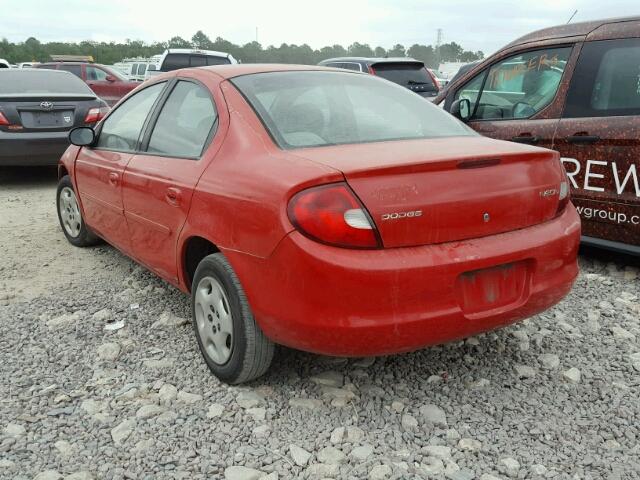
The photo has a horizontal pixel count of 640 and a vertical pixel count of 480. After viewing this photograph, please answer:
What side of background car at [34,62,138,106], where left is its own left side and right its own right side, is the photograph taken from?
right

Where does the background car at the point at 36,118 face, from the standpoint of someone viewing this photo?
facing away from the viewer

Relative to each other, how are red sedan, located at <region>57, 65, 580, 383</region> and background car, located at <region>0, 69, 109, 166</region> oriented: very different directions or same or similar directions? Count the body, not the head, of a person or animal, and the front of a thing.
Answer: same or similar directions

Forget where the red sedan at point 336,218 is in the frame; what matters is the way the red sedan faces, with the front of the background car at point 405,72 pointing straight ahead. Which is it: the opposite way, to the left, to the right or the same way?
the same way

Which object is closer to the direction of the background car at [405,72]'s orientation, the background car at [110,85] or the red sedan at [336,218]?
the background car

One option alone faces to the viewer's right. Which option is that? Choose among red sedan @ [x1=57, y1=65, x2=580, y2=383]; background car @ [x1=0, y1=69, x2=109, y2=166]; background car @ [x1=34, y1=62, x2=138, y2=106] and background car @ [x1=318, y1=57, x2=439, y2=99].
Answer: background car @ [x1=34, y1=62, x2=138, y2=106]

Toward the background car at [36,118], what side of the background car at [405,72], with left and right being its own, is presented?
left

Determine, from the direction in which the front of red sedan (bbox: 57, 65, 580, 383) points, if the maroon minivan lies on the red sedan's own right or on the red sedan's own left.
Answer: on the red sedan's own right

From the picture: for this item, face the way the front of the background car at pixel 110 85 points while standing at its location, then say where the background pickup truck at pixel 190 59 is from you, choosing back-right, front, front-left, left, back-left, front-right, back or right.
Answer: front-right

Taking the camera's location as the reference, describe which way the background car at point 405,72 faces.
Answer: facing away from the viewer and to the left of the viewer

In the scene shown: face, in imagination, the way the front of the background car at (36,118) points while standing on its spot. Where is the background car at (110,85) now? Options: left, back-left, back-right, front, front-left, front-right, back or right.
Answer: front

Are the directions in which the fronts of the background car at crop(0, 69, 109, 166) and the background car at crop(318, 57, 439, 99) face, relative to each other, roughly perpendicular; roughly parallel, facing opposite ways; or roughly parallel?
roughly parallel

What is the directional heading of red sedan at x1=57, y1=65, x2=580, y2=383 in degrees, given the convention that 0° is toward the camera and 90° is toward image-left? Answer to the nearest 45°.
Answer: approximately 135°

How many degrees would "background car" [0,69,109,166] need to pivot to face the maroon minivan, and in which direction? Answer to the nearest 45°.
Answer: approximately 135° to its right

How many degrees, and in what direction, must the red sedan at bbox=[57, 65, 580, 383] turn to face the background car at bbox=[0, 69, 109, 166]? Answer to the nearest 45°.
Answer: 0° — it already faces it

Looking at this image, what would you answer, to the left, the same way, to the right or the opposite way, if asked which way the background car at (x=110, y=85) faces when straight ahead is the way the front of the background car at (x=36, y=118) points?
to the right
